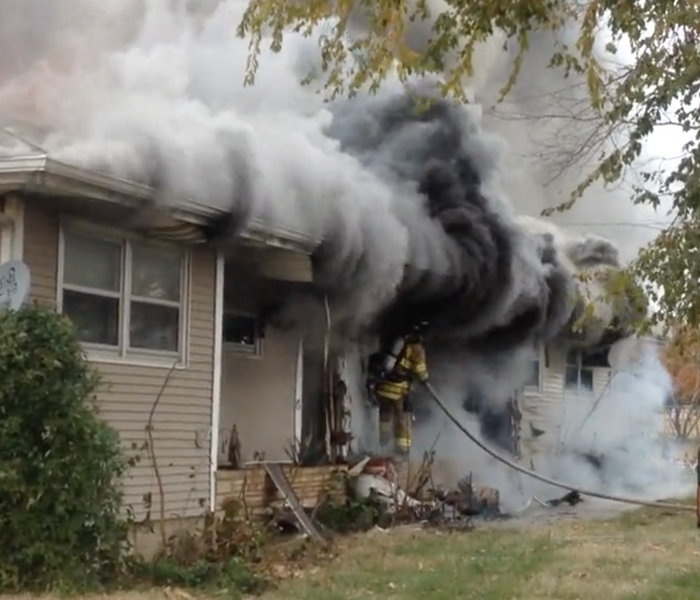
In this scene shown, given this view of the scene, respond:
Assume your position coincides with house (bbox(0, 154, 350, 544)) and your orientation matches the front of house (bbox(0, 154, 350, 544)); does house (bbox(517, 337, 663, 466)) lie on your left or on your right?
on your left

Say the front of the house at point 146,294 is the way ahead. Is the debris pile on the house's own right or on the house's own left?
on the house's own left

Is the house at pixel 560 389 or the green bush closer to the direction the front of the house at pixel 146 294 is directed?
the green bush

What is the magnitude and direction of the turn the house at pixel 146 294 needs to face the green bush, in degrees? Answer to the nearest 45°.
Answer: approximately 45° to its right

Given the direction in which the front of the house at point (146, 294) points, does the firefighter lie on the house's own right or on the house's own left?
on the house's own left

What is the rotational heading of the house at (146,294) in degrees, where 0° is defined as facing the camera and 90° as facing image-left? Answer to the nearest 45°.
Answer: approximately 315°
